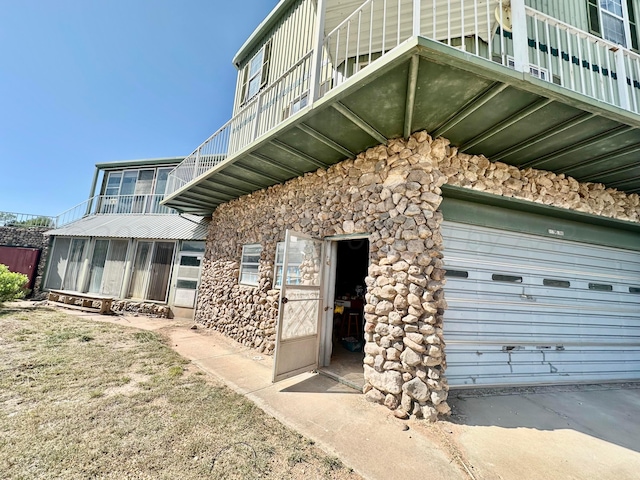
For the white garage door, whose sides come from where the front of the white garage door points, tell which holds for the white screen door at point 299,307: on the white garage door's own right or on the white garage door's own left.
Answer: on the white garage door's own right

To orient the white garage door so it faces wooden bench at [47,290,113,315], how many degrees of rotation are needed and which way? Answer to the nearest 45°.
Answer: approximately 135° to its right

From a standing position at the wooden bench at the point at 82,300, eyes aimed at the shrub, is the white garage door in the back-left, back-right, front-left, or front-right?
back-left

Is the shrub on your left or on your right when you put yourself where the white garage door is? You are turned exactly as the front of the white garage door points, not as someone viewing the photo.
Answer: on your right
